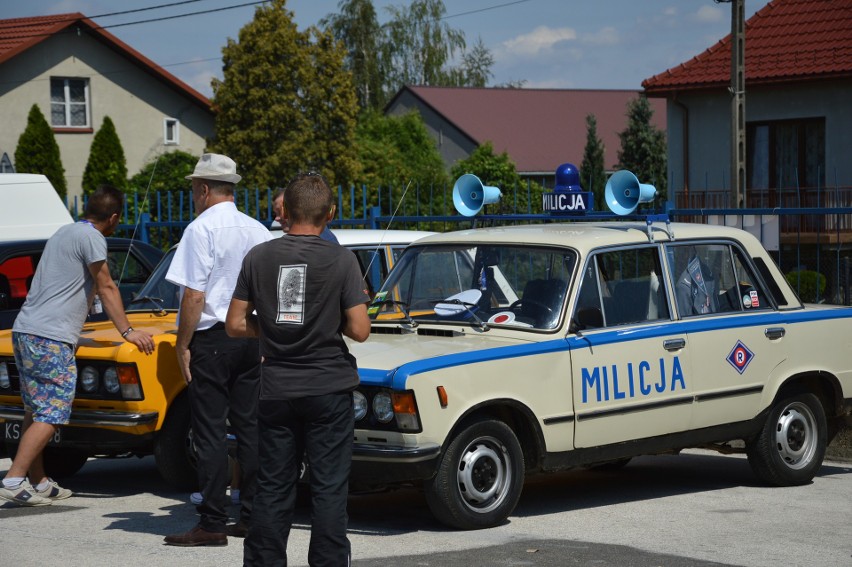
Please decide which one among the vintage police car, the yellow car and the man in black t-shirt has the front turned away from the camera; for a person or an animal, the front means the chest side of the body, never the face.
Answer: the man in black t-shirt

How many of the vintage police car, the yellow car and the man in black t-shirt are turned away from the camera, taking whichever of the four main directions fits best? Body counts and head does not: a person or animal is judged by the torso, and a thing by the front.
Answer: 1

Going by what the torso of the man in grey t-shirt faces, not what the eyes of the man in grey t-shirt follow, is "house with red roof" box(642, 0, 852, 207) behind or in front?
in front

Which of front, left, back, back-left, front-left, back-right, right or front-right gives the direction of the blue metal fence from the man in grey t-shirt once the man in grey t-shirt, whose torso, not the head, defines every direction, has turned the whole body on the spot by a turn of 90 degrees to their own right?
left

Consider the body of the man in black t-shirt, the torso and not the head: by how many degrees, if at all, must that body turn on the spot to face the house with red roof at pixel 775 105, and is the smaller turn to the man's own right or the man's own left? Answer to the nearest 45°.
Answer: approximately 45° to the man's own right

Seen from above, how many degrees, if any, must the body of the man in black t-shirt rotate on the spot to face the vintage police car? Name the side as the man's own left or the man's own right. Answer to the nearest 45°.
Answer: approximately 45° to the man's own right

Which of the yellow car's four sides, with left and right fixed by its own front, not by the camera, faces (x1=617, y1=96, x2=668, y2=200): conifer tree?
back

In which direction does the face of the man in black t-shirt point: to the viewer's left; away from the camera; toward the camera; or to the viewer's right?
away from the camera

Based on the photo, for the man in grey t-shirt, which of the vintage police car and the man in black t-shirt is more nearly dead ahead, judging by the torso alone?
the vintage police car

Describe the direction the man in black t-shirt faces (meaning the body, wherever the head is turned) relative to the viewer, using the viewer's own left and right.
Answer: facing away from the viewer

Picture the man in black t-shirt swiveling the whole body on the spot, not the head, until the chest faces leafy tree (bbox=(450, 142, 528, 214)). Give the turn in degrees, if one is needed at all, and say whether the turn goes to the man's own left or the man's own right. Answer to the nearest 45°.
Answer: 0° — they already face it

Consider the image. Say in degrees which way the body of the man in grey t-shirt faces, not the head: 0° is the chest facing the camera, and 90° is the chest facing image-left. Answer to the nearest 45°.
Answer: approximately 225°

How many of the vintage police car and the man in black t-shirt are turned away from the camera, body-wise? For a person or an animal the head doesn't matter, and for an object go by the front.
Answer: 1

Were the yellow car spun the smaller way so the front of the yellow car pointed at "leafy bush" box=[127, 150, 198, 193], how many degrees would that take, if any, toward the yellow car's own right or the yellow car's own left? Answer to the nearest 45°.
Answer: approximately 135° to the yellow car's own right

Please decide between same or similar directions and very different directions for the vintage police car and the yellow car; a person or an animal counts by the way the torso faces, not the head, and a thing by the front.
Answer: same or similar directions

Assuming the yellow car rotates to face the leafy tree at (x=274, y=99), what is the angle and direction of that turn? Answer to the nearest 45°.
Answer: approximately 135° to its right

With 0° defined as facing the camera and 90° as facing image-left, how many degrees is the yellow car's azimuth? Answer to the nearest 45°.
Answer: approximately 45°
